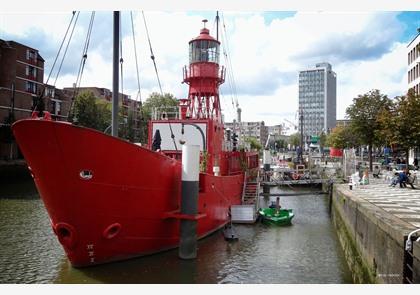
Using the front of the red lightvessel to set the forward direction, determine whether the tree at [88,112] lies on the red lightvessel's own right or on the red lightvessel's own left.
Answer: on the red lightvessel's own right

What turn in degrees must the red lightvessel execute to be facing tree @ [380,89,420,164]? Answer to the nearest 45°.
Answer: approximately 180°

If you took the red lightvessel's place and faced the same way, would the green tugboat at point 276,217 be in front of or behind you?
behind

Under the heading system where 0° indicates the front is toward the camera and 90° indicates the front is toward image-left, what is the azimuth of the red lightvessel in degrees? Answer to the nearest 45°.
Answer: approximately 45°

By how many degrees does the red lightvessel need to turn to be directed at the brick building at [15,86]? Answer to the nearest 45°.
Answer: approximately 135° to its right

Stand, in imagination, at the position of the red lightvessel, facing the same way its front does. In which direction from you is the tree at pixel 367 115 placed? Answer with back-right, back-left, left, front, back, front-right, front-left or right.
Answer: back
